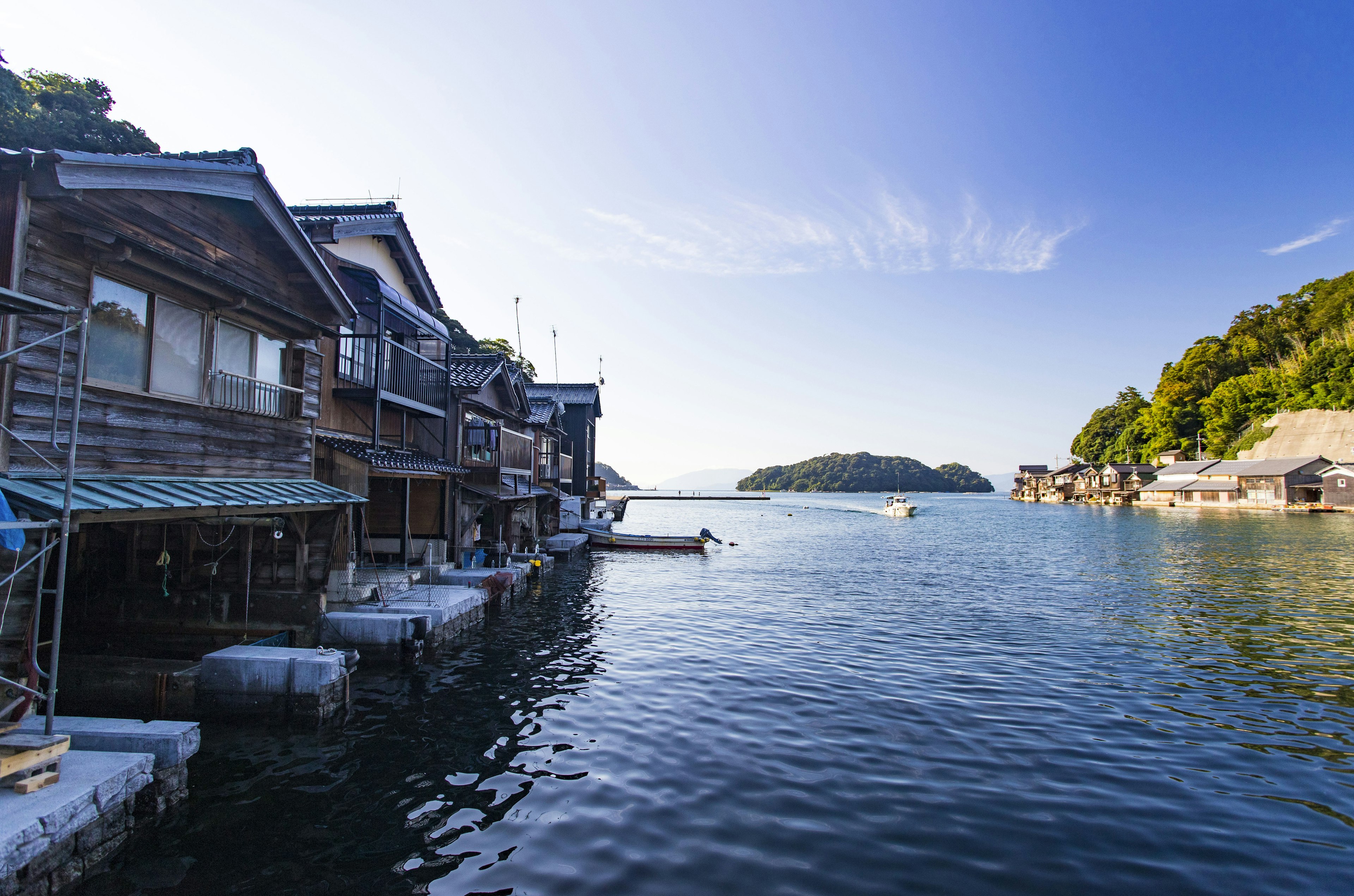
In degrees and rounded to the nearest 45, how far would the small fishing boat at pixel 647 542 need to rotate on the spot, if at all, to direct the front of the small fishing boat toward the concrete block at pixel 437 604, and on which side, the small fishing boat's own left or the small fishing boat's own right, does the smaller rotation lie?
approximately 90° to the small fishing boat's own left

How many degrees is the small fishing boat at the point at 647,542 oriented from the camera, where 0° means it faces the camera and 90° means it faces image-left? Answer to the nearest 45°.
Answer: approximately 90°

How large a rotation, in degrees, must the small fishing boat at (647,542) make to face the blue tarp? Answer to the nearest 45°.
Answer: approximately 90° to its left

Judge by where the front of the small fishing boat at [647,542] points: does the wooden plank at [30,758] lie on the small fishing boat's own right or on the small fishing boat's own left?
on the small fishing boat's own left

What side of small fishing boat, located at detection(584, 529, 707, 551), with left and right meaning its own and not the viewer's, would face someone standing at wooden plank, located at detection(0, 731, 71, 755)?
left

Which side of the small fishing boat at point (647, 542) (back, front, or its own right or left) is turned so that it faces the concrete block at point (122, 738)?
left

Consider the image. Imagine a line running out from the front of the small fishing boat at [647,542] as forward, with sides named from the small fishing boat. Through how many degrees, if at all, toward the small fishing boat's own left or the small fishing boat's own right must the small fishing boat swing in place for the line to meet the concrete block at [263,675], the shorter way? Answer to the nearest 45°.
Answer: approximately 90° to the small fishing boat's own left
